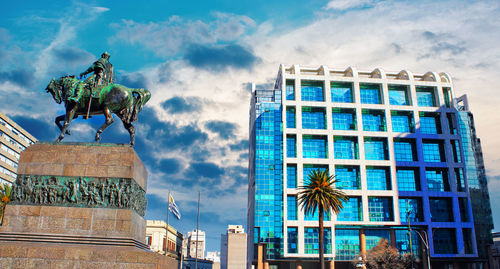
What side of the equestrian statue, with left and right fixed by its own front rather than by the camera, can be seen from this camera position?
left
